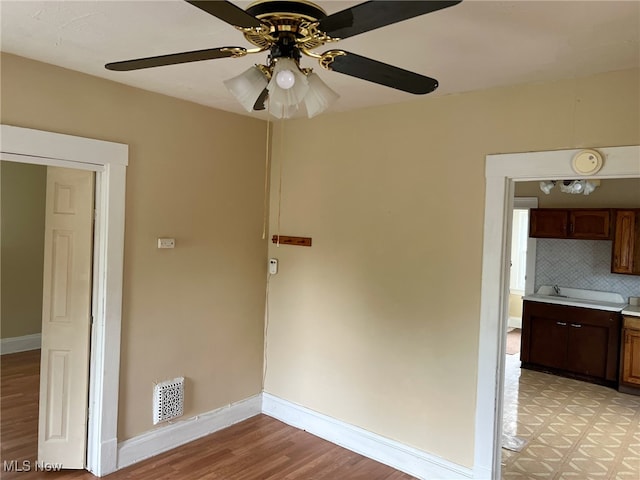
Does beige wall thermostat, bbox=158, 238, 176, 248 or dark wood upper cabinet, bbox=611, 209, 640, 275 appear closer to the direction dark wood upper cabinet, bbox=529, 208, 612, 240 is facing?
the beige wall thermostat

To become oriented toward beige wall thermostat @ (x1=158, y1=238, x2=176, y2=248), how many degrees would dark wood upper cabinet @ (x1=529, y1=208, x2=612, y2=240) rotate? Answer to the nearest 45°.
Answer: approximately 45° to its right

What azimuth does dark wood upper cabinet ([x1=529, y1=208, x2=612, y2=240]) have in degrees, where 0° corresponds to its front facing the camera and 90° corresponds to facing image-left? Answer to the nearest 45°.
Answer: approximately 0°

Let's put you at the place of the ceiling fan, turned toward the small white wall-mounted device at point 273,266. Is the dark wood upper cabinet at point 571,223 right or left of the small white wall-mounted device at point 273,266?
right

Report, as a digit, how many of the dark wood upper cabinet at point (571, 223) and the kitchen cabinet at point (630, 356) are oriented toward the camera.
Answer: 2

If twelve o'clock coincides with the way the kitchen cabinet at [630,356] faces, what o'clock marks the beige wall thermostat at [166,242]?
The beige wall thermostat is roughly at 1 o'clock from the kitchen cabinet.

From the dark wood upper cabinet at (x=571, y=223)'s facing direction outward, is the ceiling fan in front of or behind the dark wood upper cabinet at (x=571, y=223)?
in front
